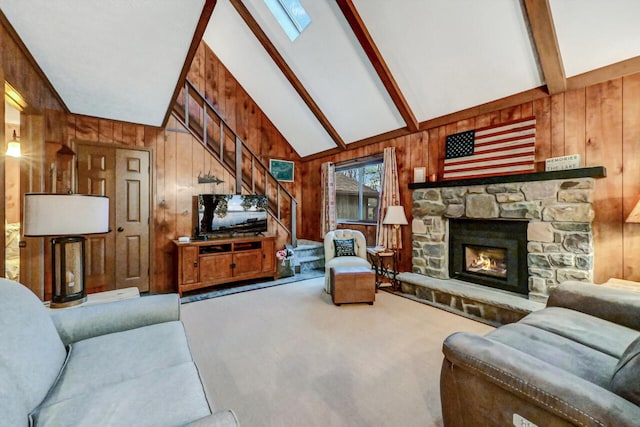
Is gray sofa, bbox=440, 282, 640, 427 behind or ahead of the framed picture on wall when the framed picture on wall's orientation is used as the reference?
ahead

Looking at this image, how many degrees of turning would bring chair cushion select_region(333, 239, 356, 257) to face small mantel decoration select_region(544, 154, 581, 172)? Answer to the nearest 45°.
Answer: approximately 45° to its left

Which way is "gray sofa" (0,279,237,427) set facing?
to the viewer's right

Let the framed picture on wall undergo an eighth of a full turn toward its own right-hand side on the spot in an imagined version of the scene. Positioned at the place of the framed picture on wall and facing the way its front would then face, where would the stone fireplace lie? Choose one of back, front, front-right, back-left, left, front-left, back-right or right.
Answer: front-left

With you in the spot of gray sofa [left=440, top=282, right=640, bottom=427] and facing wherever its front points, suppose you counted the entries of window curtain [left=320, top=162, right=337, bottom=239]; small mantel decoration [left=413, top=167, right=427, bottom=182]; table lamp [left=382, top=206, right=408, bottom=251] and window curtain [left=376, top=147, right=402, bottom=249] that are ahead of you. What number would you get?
4

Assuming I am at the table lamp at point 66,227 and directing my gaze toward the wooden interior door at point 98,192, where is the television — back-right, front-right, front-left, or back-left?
front-right

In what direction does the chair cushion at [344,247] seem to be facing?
toward the camera

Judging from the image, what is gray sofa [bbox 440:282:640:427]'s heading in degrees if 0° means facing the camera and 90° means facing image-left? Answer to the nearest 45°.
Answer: approximately 135°

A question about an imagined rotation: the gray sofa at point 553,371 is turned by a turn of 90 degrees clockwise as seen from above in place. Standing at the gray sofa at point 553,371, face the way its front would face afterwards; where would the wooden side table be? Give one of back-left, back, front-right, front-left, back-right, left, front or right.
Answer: left

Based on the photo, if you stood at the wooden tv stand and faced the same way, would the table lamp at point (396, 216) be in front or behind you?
in front

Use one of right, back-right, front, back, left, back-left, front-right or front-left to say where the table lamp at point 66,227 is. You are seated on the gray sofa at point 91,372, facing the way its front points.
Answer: left

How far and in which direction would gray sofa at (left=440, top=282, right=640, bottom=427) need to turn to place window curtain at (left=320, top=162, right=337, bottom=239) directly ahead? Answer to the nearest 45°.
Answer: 0° — it already faces it

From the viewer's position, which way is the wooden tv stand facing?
facing the viewer and to the right of the viewer

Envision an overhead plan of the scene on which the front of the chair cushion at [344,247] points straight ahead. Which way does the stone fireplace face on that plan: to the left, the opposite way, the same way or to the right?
to the right
